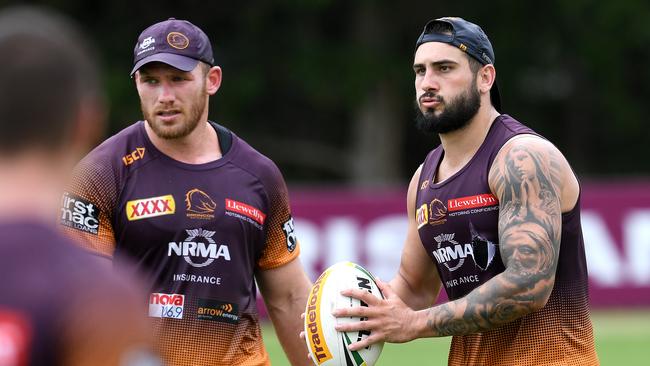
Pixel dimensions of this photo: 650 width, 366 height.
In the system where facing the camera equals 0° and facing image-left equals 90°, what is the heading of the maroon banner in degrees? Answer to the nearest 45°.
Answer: approximately 0°

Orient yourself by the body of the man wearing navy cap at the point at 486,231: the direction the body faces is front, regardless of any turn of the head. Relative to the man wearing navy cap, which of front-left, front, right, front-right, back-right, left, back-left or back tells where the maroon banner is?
back-right

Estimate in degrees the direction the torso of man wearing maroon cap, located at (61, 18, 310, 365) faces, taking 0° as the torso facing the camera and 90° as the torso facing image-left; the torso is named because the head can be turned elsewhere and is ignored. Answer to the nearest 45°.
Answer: approximately 0°

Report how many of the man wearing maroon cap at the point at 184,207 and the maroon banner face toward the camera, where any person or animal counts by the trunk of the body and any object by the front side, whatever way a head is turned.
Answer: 2

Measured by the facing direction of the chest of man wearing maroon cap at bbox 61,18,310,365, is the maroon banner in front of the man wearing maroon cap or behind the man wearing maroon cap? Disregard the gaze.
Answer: behind

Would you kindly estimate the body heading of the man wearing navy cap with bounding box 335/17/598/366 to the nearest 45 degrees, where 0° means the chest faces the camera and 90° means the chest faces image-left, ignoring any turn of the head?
approximately 45°
